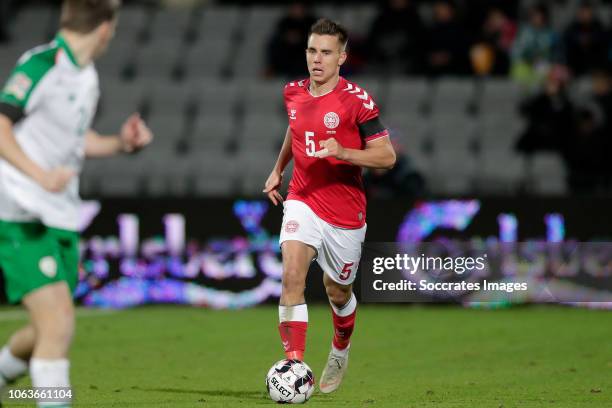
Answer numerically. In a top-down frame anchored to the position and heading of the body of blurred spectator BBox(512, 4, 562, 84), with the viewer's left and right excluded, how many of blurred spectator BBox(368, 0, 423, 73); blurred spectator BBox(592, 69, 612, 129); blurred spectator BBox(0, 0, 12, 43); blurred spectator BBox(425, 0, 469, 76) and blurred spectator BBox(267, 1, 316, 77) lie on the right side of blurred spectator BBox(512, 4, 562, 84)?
4

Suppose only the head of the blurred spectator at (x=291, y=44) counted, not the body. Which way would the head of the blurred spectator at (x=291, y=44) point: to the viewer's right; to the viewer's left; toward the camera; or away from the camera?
toward the camera

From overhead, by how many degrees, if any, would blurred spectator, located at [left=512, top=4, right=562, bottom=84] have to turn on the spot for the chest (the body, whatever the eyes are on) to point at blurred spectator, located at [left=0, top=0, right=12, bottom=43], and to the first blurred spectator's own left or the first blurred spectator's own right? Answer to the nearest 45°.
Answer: approximately 90° to the first blurred spectator's own right

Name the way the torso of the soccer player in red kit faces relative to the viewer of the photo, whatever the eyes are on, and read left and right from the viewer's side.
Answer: facing the viewer and to the left of the viewer

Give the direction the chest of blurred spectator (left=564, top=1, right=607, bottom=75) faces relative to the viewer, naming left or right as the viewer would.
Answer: facing the viewer

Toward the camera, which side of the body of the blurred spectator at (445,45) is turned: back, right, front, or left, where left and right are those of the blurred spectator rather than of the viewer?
front

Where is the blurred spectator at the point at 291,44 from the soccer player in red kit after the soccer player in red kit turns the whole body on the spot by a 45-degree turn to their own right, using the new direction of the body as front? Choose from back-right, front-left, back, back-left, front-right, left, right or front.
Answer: right

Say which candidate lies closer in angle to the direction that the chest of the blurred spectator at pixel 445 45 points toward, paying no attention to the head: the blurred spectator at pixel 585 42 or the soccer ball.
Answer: the soccer ball

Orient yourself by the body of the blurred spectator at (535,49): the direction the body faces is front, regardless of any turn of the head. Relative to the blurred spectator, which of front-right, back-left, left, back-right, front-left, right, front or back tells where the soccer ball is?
front

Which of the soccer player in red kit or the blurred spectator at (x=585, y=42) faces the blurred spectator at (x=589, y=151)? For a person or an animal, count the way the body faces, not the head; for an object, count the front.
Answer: the blurred spectator at (x=585, y=42)

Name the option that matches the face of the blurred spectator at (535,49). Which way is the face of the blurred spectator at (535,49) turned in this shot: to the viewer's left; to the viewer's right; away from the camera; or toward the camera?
toward the camera

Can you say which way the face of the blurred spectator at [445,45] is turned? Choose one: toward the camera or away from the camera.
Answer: toward the camera

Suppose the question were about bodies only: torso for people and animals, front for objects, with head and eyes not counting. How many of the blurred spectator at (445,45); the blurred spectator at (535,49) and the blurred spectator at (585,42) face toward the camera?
3

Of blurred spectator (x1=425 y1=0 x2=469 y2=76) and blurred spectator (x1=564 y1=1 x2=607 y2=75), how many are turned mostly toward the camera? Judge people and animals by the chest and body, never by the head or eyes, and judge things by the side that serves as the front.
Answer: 2

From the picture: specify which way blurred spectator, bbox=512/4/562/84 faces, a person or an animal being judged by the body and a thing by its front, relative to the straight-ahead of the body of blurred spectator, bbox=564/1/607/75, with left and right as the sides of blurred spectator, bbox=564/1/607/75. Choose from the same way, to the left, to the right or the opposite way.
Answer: the same way

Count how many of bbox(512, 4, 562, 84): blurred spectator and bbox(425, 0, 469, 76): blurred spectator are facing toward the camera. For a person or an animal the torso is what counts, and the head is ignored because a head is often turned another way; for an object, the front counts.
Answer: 2

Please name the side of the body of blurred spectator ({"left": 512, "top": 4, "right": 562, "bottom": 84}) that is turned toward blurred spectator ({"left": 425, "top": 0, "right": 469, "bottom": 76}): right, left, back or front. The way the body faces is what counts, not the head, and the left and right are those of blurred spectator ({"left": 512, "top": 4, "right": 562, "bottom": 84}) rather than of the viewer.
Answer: right

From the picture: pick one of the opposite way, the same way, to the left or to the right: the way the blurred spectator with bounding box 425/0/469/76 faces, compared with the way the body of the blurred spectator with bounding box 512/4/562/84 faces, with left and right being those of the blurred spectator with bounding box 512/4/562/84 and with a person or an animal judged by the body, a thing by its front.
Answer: the same way
